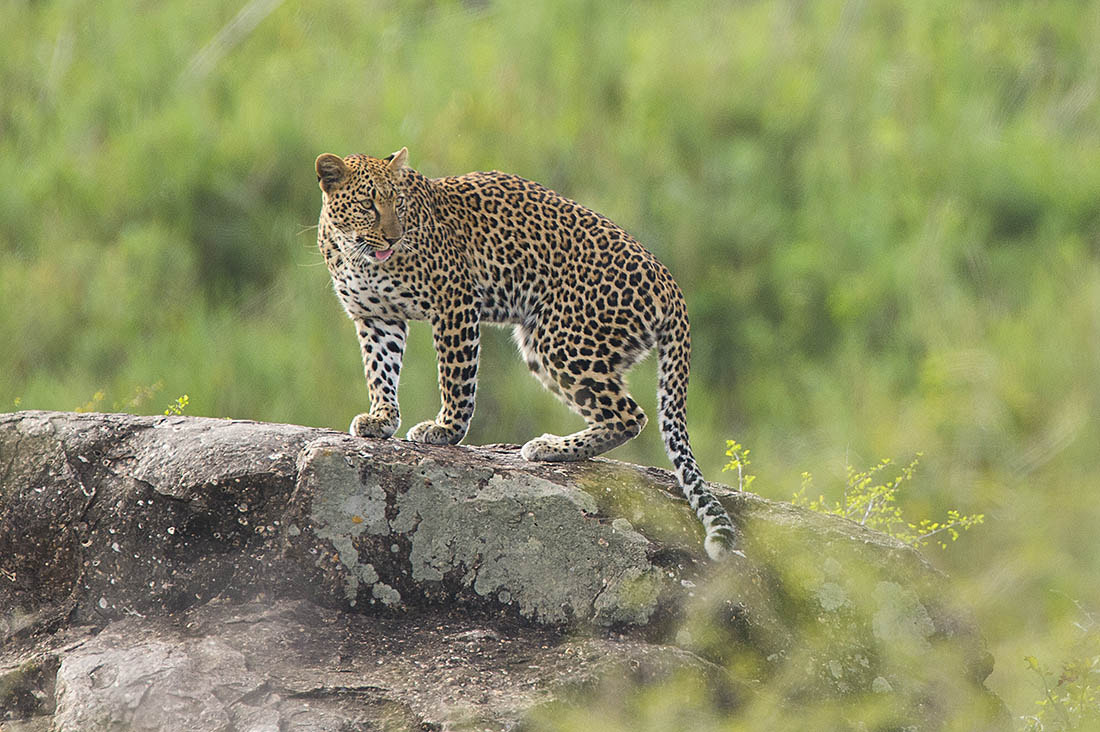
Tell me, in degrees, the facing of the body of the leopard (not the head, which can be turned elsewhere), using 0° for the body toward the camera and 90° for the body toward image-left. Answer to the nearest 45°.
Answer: approximately 90°

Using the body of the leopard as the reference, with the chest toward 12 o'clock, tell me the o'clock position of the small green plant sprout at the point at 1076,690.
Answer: The small green plant sprout is roughly at 7 o'clock from the leopard.

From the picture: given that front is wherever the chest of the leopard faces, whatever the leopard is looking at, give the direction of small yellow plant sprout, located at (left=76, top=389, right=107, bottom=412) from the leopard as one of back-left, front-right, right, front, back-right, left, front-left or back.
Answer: front-right
